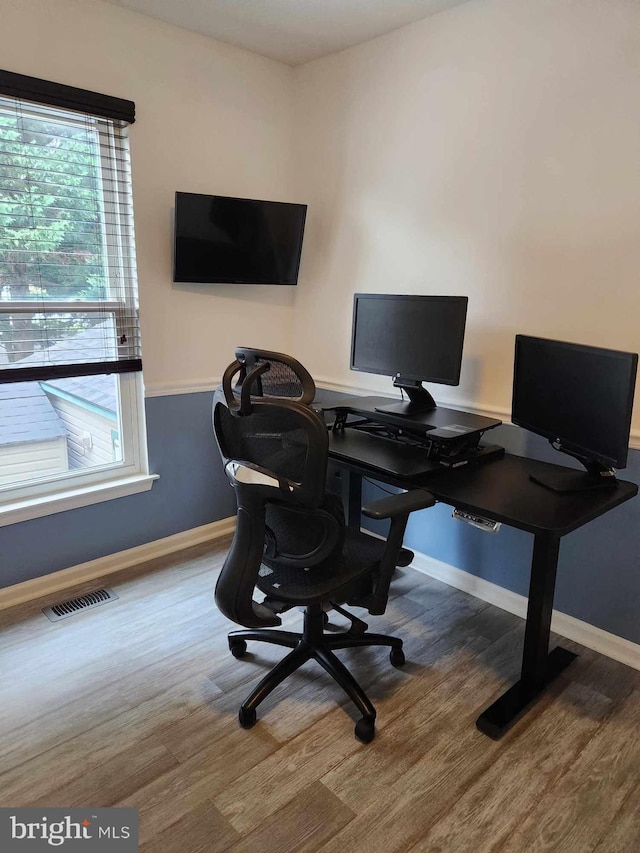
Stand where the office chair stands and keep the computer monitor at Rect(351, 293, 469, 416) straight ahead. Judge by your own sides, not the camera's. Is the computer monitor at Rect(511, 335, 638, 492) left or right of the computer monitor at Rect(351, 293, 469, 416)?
right

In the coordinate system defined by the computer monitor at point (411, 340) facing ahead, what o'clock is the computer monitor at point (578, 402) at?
the computer monitor at point (578, 402) is roughly at 9 o'clock from the computer monitor at point (411, 340).

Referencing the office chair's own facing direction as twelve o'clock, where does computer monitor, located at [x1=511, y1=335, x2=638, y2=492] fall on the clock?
The computer monitor is roughly at 1 o'clock from the office chair.

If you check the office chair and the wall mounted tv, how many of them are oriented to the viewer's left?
0

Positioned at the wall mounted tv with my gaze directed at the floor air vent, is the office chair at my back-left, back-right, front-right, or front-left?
front-left

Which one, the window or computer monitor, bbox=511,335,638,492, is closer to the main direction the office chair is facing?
the computer monitor

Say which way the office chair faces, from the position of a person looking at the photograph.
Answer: facing away from the viewer and to the right of the viewer

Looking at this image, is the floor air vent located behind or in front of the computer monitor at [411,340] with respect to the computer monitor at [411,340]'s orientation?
in front

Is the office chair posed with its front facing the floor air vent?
no

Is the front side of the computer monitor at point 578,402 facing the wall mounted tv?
no

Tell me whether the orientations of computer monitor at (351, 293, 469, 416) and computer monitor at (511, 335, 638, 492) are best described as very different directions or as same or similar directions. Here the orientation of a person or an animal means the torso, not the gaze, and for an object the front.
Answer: same or similar directions

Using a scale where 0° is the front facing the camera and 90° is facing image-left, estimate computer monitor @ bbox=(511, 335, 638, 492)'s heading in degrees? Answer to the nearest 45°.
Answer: approximately 45°

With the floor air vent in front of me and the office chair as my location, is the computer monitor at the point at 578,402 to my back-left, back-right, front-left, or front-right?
back-right

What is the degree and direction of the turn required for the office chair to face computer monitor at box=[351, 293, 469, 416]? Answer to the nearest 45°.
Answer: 0° — it already faces it

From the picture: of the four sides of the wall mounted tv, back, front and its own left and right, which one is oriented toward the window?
right

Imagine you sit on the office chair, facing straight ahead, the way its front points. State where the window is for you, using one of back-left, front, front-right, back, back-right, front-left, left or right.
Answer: left

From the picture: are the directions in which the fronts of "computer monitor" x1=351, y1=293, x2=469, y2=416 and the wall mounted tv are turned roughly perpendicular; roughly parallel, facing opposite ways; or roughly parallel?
roughly perpendicular

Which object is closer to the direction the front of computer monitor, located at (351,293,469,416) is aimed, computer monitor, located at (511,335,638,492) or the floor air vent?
the floor air vent

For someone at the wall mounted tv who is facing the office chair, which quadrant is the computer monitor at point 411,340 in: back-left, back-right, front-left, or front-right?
front-left

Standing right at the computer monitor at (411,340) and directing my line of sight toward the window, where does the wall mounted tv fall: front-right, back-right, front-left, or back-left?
front-right

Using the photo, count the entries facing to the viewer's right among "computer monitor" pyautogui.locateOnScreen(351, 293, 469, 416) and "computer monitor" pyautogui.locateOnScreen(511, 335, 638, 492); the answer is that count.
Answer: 0

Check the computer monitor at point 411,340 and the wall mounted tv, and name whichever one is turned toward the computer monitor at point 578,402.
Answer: the wall mounted tv
